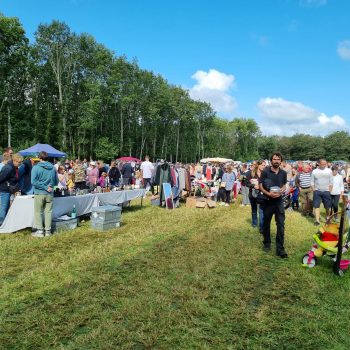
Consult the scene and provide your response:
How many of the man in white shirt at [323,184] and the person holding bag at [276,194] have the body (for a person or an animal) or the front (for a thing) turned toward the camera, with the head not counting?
2

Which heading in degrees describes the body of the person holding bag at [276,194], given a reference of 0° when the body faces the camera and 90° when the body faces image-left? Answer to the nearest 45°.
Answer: approximately 0°

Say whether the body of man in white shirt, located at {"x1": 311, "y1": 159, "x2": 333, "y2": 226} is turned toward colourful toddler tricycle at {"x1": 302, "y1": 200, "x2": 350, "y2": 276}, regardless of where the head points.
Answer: yes

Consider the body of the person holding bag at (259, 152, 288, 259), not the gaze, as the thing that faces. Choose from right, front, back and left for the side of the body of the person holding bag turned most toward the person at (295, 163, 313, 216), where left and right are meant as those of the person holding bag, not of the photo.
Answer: back

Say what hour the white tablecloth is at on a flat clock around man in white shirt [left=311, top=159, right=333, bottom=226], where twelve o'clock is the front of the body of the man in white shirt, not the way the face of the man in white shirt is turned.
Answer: The white tablecloth is roughly at 2 o'clock from the man in white shirt.

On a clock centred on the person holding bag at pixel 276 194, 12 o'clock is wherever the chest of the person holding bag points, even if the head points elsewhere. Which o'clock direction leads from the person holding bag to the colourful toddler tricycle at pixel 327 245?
The colourful toddler tricycle is roughly at 10 o'clock from the person holding bag.

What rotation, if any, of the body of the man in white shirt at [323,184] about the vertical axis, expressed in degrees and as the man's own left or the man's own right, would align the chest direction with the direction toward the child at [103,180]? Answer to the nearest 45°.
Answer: approximately 90° to the man's own right
